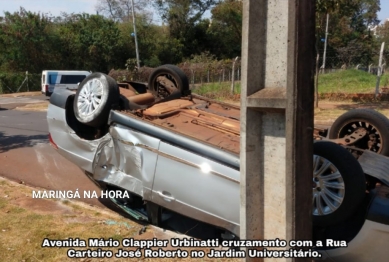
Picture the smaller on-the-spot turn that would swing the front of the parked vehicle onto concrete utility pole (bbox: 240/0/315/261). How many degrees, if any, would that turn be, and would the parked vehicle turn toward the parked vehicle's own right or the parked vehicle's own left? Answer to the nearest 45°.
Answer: approximately 90° to the parked vehicle's own right

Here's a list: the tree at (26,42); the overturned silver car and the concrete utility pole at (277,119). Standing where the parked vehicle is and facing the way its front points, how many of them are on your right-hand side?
2

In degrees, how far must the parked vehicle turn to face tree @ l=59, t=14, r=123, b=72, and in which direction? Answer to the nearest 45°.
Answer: approximately 90° to its left

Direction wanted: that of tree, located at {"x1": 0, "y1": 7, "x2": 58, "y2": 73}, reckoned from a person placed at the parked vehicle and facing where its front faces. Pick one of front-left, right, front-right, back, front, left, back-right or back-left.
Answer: left

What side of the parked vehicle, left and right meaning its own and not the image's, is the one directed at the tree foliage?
left

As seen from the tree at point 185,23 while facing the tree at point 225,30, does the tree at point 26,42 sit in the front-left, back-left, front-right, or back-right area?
back-right
